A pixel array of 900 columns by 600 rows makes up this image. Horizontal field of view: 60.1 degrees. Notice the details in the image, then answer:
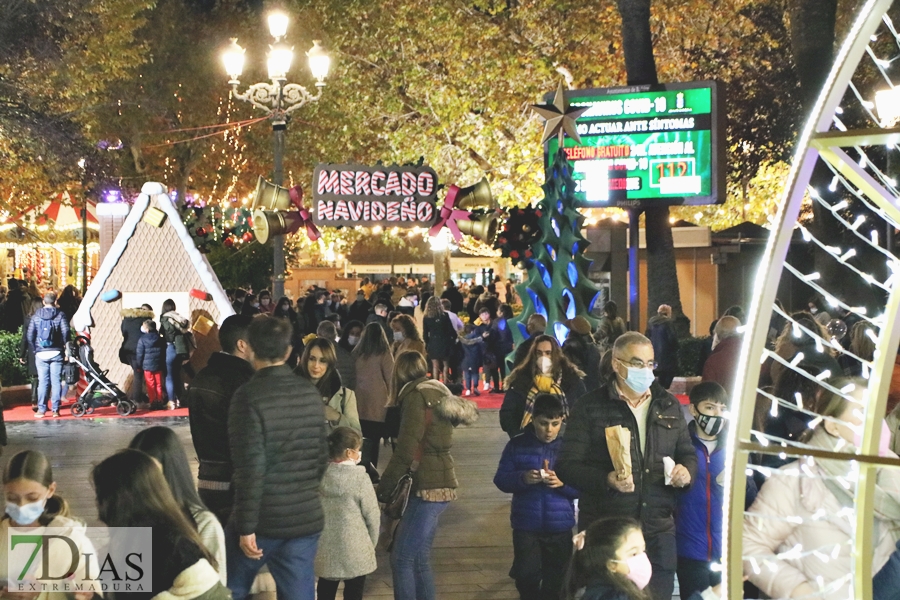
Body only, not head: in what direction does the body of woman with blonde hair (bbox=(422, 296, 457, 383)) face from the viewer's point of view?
away from the camera

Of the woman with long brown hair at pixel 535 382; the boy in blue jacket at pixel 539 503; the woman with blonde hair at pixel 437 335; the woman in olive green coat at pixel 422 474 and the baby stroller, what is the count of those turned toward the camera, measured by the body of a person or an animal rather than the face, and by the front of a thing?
2

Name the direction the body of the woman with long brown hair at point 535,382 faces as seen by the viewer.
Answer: toward the camera

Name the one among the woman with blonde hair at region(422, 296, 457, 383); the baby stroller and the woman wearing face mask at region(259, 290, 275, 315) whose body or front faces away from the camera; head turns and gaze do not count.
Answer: the woman with blonde hair

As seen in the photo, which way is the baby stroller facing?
to the viewer's right

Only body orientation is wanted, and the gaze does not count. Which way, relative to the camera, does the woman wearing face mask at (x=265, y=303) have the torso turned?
toward the camera

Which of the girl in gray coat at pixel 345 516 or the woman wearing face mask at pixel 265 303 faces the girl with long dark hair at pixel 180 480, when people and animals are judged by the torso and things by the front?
the woman wearing face mask

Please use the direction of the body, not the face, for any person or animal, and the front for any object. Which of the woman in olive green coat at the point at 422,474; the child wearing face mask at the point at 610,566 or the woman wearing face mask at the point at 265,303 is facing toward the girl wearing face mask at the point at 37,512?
the woman wearing face mask at the point at 265,303

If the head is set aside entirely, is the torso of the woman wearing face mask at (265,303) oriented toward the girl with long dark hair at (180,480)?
yes

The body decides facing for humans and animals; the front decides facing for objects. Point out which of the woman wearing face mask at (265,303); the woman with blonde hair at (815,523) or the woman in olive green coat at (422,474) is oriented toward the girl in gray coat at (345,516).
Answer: the woman wearing face mask
